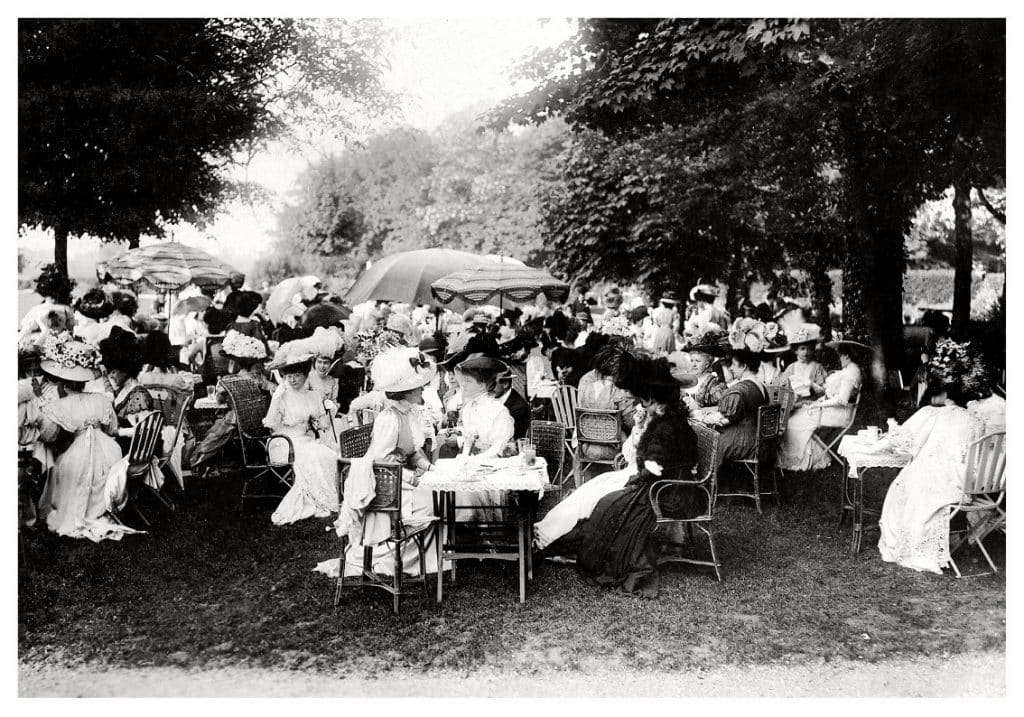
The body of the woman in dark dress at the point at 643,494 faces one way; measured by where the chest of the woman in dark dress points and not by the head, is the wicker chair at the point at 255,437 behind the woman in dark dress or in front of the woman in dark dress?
in front

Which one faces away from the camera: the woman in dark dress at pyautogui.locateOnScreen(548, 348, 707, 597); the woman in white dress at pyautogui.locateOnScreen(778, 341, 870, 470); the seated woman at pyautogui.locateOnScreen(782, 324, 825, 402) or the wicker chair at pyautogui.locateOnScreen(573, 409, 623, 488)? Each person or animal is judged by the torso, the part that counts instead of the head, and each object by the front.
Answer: the wicker chair

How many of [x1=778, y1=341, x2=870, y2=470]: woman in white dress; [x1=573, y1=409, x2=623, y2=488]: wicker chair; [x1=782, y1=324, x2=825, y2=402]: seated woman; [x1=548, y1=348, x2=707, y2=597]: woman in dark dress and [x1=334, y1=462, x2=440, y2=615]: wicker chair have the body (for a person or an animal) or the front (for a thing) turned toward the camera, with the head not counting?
1

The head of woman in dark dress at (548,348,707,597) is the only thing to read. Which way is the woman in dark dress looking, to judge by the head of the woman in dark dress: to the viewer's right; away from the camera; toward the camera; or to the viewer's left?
to the viewer's left

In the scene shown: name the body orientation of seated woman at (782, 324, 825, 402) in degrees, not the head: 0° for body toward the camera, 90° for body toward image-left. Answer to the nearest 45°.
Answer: approximately 0°

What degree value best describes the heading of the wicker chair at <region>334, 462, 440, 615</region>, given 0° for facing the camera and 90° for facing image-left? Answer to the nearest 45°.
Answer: approximately 225°

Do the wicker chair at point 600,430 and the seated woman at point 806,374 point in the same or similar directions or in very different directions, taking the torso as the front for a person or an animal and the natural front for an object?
very different directions

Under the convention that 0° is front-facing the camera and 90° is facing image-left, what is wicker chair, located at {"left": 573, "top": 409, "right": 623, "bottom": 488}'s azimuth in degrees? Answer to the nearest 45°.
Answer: approximately 180°

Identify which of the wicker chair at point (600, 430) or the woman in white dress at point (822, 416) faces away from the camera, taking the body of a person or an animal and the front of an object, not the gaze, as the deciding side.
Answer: the wicker chair

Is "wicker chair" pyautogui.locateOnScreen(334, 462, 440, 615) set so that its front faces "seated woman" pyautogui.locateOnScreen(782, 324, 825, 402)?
yes

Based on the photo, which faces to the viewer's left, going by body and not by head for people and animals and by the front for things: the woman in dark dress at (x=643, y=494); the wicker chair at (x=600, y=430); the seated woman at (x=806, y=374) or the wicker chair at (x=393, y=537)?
the woman in dark dress

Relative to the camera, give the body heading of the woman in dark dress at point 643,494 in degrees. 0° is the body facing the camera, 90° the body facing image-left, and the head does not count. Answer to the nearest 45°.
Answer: approximately 90°

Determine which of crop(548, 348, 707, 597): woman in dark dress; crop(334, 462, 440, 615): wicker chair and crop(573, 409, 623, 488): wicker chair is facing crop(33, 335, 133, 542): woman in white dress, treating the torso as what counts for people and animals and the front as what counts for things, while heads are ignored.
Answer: the woman in dark dress

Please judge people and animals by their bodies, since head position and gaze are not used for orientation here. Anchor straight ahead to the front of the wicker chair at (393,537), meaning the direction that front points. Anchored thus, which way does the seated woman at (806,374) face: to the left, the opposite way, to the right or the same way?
the opposite way

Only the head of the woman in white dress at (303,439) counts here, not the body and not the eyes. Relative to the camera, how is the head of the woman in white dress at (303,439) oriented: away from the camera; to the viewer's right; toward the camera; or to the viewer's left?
toward the camera

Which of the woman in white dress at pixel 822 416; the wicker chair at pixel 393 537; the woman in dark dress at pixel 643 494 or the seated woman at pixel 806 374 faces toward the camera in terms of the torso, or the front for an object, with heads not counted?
the seated woman

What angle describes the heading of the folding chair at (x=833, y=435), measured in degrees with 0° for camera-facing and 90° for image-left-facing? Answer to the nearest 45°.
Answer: approximately 90°
